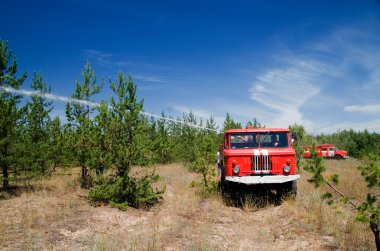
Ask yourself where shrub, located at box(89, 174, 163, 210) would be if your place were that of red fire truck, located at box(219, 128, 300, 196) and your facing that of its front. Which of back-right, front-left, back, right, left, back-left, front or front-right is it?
right

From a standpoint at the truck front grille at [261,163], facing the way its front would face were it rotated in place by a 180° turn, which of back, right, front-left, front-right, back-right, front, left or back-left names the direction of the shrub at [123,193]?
left

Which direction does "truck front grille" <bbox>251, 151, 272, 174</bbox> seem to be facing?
toward the camera

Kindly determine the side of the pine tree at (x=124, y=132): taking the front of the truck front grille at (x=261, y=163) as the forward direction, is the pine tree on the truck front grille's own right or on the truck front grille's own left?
on the truck front grille's own right

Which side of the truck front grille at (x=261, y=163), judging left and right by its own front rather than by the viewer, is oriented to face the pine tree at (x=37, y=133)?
right

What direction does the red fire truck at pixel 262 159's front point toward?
toward the camera

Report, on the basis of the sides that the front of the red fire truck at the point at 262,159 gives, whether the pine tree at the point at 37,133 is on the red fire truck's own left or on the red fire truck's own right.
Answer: on the red fire truck's own right
